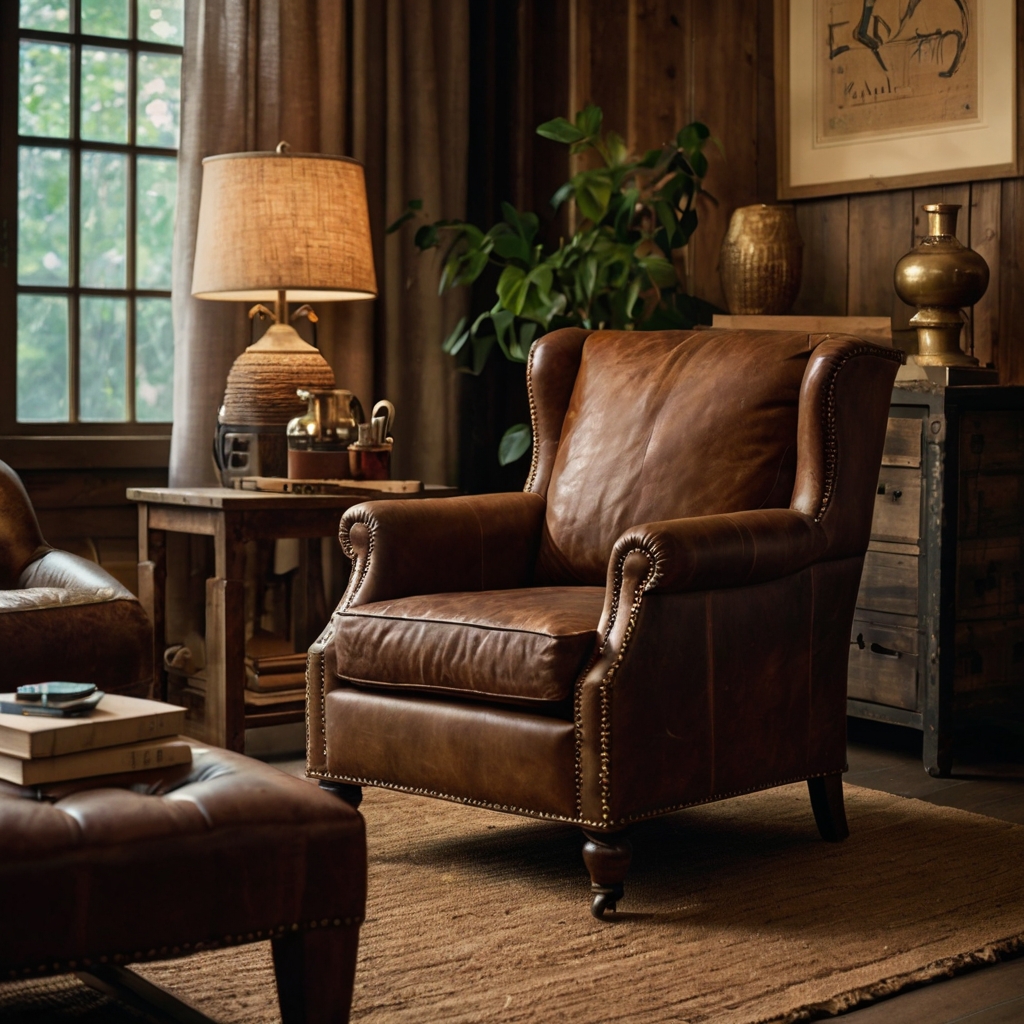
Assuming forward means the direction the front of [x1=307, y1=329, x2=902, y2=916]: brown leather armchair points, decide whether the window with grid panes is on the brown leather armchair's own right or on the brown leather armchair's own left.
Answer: on the brown leather armchair's own right

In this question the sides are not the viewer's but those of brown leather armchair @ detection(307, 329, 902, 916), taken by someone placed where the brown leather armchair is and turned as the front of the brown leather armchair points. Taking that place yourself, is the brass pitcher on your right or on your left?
on your right

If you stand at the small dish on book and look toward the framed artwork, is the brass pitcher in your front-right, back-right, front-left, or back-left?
front-left

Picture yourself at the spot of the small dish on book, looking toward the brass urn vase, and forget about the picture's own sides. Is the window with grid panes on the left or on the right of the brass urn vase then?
left

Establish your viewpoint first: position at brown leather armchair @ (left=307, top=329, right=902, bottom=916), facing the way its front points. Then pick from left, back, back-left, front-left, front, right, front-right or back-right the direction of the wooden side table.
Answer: right

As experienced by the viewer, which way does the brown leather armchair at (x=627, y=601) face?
facing the viewer and to the left of the viewer

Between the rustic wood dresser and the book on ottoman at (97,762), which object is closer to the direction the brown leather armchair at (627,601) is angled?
the book on ottoman

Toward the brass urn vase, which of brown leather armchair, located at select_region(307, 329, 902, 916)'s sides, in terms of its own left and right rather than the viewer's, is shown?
back
